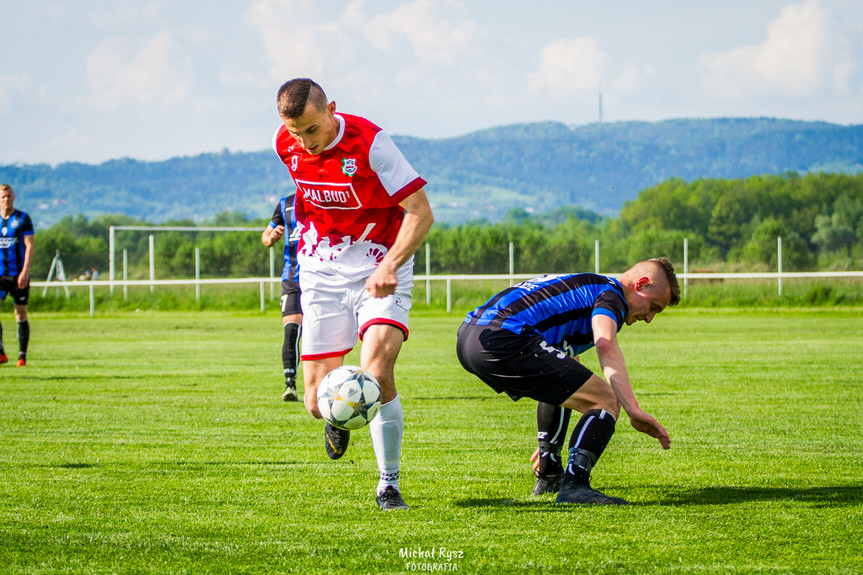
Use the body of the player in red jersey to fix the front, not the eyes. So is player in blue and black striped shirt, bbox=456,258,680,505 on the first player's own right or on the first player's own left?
on the first player's own left

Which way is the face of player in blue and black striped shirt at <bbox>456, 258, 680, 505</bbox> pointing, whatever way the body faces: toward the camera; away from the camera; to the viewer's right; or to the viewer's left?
to the viewer's right

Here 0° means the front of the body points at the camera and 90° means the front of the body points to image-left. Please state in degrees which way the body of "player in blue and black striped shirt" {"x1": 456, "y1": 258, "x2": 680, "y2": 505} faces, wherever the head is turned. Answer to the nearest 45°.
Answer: approximately 270°

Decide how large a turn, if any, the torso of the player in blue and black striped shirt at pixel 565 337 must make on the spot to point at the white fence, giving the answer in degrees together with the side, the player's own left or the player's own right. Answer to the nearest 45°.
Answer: approximately 90° to the player's own left

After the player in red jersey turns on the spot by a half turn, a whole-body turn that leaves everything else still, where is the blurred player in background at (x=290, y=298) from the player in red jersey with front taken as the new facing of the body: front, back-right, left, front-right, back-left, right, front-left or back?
front-left

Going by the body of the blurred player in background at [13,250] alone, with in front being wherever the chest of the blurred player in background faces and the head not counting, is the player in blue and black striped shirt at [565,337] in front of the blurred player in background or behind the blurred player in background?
in front

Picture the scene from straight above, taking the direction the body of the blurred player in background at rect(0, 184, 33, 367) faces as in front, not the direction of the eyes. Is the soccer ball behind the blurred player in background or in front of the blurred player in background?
in front

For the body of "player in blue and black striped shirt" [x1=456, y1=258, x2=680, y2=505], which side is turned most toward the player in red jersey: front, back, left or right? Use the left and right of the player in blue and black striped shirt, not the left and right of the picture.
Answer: back

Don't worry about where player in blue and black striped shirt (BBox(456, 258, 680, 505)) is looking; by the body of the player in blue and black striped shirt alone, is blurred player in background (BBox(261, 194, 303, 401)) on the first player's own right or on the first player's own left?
on the first player's own left

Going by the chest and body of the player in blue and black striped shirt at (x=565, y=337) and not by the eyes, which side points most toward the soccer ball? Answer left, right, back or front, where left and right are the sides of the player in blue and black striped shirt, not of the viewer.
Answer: back

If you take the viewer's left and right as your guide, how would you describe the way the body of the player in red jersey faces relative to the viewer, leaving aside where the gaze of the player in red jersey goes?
facing the viewer and to the left of the viewer

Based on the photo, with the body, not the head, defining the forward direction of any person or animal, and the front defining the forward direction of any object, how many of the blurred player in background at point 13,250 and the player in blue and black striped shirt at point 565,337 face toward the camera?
1
